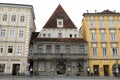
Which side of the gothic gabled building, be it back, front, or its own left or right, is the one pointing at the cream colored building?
right

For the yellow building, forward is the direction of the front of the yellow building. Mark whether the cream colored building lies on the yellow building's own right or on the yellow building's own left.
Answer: on the yellow building's own right

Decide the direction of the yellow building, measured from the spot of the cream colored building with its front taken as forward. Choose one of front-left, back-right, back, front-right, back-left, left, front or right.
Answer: left

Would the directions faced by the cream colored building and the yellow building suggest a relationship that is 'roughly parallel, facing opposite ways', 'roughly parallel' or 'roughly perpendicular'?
roughly parallel

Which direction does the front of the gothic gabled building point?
toward the camera

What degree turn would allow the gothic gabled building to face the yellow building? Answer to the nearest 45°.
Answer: approximately 90° to its left

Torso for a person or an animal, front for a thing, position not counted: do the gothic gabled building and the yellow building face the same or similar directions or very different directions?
same or similar directions

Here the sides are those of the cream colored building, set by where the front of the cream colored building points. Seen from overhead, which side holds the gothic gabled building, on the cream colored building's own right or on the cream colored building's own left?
on the cream colored building's own left

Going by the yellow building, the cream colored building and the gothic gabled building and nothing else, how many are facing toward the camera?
3

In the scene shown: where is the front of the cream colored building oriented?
toward the camera
